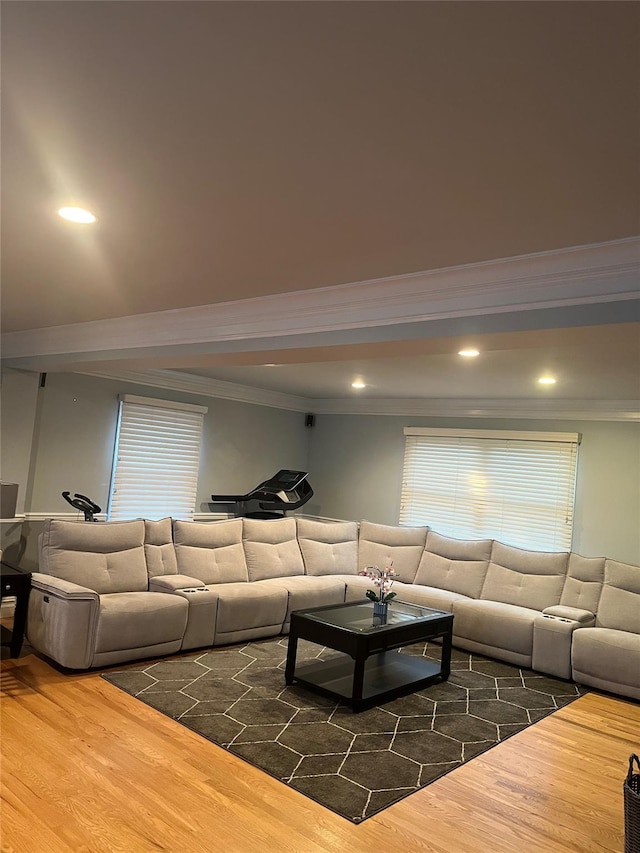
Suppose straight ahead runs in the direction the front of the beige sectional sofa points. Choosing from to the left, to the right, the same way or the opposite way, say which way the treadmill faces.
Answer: to the left

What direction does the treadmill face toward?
to the viewer's right

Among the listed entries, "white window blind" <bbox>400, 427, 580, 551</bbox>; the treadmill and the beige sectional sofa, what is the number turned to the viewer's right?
1

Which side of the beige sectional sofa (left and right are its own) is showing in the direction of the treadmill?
back

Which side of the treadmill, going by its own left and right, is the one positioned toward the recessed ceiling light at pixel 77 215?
right

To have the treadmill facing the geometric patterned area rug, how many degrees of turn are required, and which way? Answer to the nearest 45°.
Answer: approximately 90° to its right

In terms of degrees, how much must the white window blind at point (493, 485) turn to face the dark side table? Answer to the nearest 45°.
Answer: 0° — it already faces it

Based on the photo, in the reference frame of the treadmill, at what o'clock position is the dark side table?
The dark side table is roughly at 4 o'clock from the treadmill.
